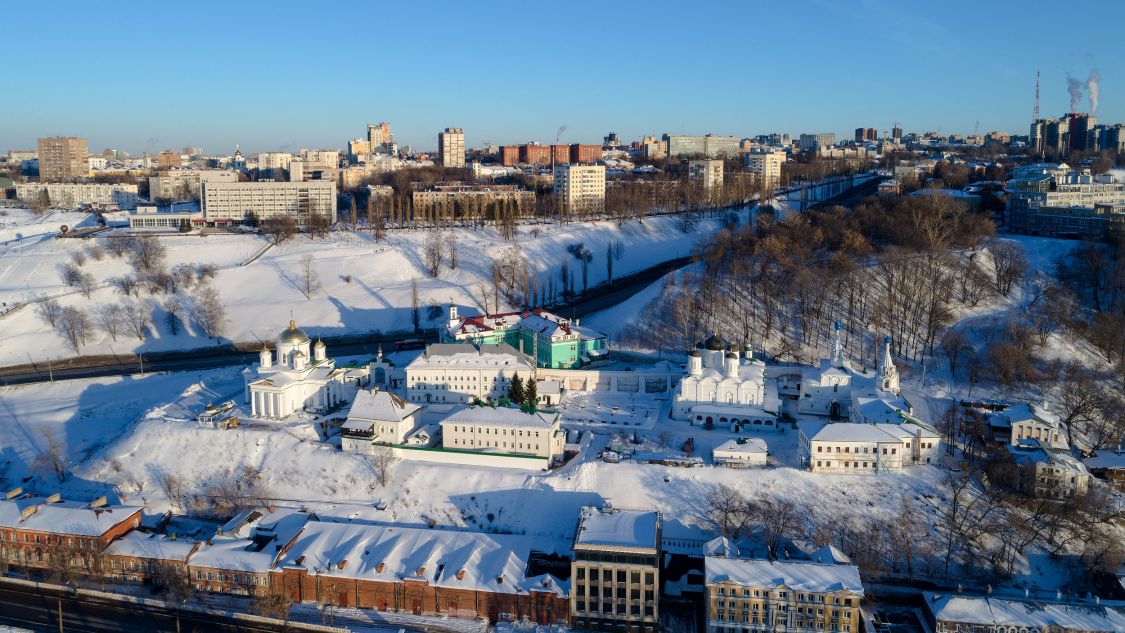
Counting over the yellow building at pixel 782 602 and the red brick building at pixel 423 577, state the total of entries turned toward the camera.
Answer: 2

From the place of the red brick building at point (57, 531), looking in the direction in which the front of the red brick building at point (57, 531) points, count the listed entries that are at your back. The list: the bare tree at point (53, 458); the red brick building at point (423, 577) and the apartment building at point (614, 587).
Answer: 1

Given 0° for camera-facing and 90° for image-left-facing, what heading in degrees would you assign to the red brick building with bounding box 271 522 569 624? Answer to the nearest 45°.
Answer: approximately 0°

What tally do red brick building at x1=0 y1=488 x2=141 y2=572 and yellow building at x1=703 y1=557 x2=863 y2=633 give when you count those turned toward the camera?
2

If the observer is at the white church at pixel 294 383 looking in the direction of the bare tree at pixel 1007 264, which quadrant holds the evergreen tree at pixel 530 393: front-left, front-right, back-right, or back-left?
front-right

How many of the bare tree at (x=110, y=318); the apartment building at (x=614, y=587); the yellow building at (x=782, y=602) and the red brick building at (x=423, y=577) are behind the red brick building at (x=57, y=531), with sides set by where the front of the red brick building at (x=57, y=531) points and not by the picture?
1

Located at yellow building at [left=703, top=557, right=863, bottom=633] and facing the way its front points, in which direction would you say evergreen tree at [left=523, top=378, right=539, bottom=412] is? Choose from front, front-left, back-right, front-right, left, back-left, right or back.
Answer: back-right

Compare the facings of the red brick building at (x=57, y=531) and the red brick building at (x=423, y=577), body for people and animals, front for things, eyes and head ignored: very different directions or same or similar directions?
same or similar directions

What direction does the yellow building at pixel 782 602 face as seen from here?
toward the camera

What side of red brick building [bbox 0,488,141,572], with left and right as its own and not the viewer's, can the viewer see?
front

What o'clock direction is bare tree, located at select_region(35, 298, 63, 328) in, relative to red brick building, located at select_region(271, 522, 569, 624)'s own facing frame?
The bare tree is roughly at 5 o'clock from the red brick building.
